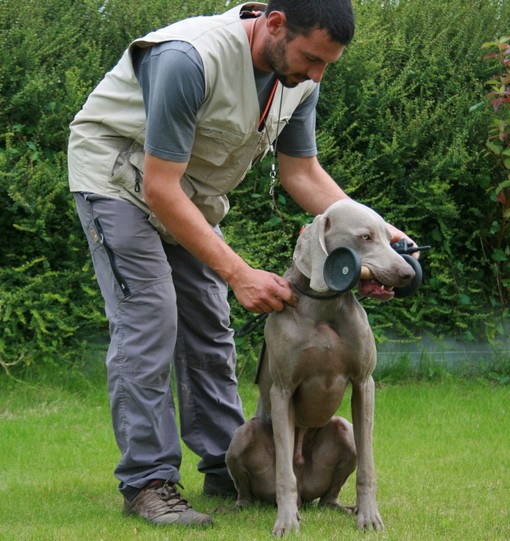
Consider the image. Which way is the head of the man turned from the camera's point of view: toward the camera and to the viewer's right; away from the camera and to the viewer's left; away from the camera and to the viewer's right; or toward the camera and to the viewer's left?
toward the camera and to the viewer's right

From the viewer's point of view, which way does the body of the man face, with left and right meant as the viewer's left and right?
facing the viewer and to the right of the viewer
